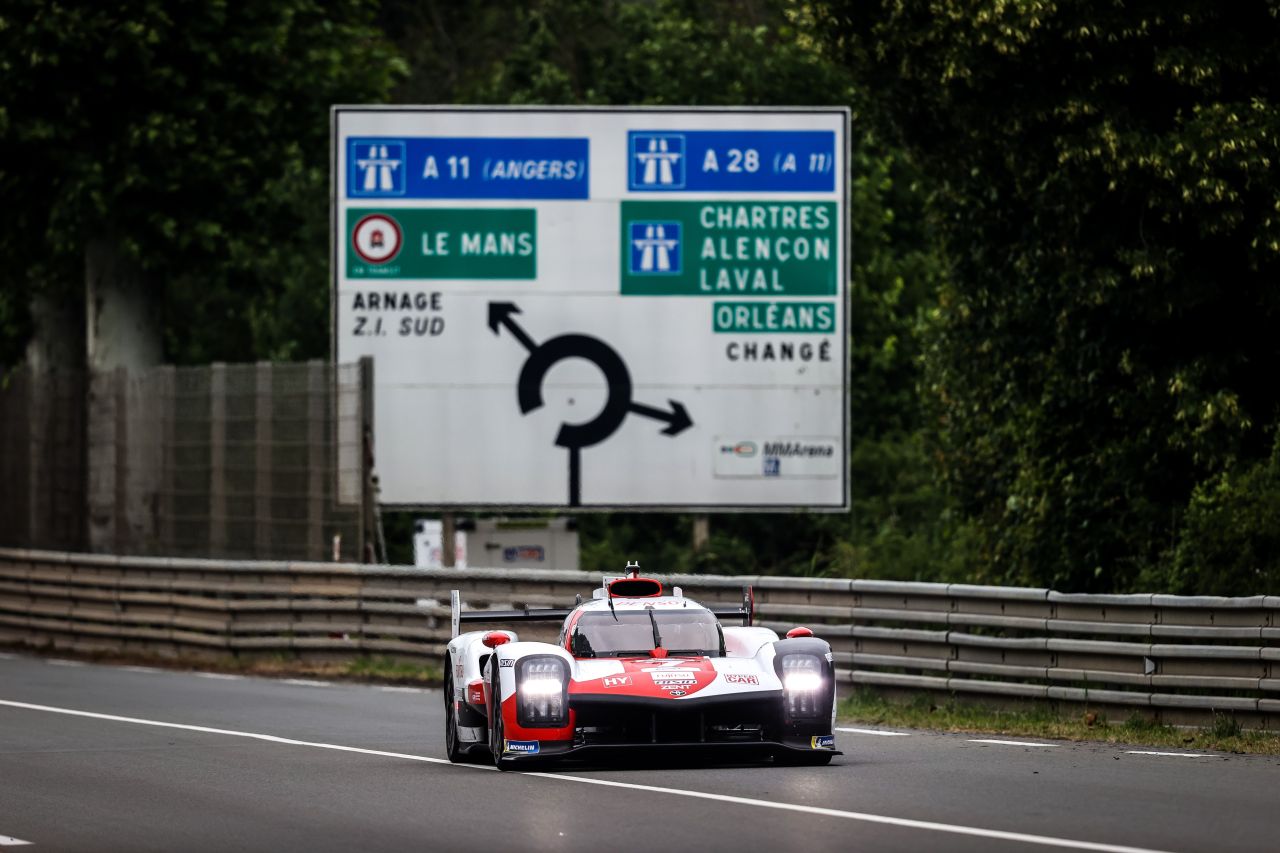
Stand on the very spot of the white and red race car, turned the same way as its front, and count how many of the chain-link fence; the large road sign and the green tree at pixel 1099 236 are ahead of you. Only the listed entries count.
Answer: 0

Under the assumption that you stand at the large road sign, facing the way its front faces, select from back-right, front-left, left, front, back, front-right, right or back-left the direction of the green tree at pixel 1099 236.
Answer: front-left

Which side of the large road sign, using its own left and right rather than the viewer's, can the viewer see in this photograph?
front

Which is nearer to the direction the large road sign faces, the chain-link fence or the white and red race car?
the white and red race car

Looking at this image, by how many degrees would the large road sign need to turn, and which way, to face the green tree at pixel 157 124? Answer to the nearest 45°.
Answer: approximately 135° to its right

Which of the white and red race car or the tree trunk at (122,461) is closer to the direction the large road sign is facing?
the white and red race car

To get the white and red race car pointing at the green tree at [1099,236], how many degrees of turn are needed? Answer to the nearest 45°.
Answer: approximately 135° to its left

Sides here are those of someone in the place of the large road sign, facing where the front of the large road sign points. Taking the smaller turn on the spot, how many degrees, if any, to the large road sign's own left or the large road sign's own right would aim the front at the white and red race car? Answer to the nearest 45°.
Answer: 0° — it already faces it

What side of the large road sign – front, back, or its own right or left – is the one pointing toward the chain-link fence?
right

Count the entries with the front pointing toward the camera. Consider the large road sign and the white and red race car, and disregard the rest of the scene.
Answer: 2

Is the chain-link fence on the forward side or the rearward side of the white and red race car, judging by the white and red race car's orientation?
on the rearward side

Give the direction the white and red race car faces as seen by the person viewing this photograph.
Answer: facing the viewer

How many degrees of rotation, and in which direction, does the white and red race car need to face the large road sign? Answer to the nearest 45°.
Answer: approximately 180°

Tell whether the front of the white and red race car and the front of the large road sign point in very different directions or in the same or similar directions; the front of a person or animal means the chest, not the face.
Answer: same or similar directions
